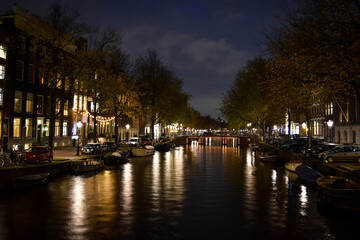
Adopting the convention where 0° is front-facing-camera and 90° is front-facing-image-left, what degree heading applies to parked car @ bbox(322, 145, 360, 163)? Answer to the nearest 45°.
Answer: approximately 90°

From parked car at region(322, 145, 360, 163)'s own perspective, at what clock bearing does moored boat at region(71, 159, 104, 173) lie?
The moored boat is roughly at 11 o'clock from the parked car.

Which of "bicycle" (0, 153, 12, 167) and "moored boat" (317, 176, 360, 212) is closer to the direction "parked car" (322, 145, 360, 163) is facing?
the bicycle

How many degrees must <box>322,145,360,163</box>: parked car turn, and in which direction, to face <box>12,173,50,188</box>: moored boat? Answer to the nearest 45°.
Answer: approximately 45° to its left

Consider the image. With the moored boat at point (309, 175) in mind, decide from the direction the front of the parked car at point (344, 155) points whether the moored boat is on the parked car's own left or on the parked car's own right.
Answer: on the parked car's own left

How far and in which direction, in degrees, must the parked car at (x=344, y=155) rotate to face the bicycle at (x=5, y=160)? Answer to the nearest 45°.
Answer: approximately 45° to its left

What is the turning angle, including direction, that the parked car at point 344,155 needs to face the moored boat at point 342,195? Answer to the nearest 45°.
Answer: approximately 90° to its left

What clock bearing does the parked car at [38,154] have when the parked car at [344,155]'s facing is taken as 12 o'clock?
the parked car at [38,154] is roughly at 11 o'clock from the parked car at [344,155].
